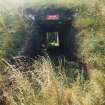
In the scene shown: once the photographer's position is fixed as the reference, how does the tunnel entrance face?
facing the viewer
